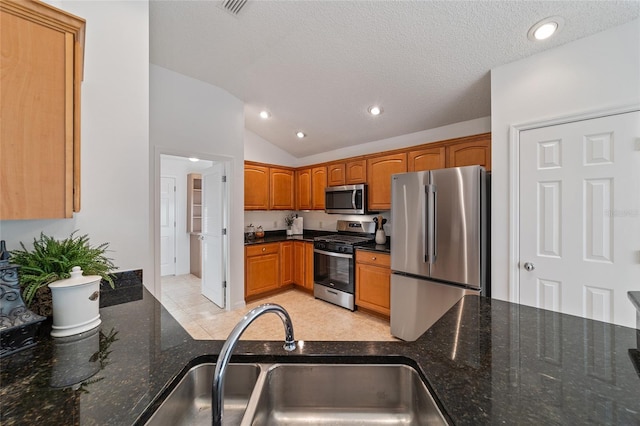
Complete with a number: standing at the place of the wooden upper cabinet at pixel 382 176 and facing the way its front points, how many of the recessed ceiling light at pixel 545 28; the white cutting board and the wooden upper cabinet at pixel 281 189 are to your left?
1

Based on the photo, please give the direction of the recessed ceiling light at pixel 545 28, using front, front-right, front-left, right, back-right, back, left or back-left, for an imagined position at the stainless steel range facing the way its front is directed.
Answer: left

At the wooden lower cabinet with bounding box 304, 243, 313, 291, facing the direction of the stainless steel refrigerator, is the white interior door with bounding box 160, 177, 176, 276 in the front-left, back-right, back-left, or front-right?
back-right

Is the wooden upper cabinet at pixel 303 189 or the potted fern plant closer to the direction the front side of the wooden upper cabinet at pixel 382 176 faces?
the potted fern plant

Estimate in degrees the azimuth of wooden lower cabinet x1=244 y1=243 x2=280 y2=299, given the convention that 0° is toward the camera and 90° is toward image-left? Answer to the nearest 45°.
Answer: approximately 315°

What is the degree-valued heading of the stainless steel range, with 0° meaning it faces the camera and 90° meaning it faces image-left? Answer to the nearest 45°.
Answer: approximately 45°

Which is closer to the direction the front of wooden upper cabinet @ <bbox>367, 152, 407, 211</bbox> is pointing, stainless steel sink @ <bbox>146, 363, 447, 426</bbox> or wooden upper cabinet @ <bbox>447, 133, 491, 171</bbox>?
the stainless steel sink
